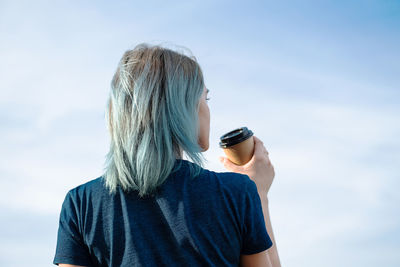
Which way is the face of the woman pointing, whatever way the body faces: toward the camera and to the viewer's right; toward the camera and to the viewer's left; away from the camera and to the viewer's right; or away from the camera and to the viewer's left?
away from the camera and to the viewer's right

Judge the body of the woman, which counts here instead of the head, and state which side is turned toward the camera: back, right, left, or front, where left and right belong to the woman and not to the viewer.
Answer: back
